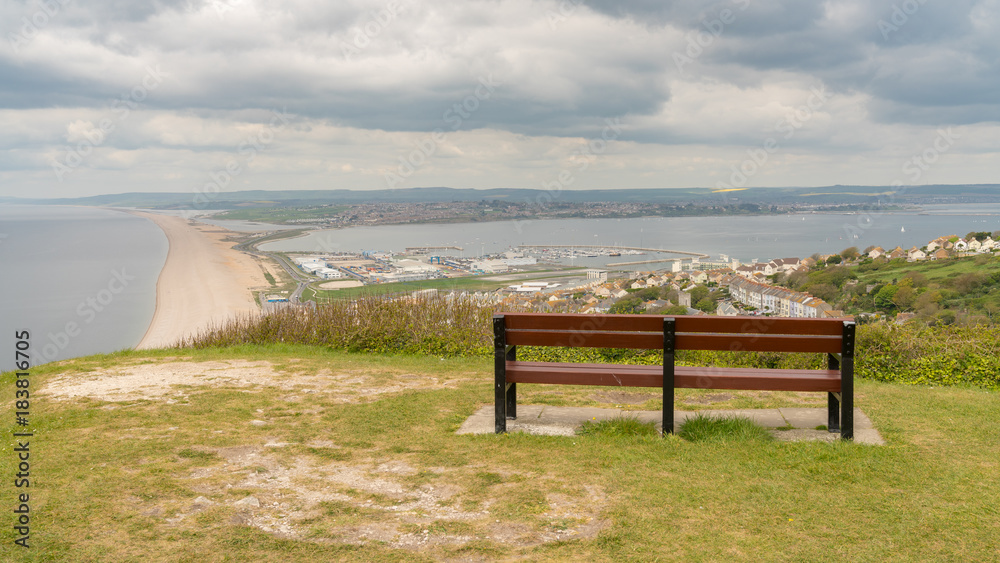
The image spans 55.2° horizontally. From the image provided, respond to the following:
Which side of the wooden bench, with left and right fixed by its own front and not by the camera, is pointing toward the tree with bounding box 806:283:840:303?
front

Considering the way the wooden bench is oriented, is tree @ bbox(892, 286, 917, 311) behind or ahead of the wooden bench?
ahead

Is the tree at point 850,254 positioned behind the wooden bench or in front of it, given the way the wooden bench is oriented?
in front

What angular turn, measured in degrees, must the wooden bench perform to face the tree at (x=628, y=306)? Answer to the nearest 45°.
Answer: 0° — it already faces it

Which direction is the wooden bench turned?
away from the camera

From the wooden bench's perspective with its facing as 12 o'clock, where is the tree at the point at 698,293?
The tree is roughly at 12 o'clock from the wooden bench.

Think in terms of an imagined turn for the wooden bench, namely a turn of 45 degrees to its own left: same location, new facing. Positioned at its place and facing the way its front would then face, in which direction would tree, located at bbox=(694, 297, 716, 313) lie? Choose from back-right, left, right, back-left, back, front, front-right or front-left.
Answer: front-right
